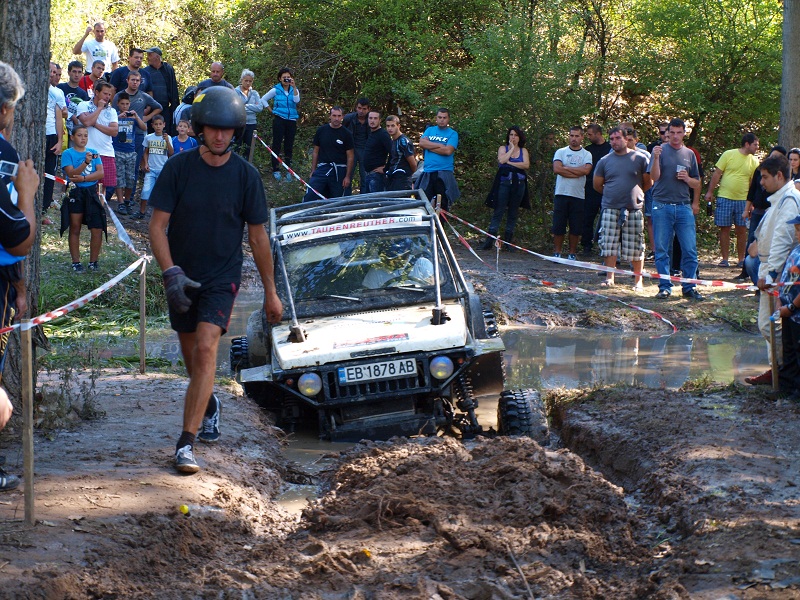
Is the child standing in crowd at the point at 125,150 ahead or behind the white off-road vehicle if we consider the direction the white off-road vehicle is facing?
behind

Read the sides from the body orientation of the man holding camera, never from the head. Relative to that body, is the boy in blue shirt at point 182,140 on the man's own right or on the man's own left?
on the man's own left

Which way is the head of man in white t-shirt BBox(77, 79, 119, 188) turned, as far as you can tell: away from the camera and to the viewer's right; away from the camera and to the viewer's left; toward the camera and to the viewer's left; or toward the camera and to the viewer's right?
toward the camera and to the viewer's right

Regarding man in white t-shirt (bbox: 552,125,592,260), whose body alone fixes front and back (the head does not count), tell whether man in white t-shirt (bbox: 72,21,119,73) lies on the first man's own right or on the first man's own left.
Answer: on the first man's own right

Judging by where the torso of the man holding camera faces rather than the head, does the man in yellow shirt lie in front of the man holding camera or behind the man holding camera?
in front

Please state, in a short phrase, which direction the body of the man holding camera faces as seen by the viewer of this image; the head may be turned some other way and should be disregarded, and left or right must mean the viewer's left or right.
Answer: facing to the right of the viewer

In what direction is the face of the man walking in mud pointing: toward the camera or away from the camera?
toward the camera

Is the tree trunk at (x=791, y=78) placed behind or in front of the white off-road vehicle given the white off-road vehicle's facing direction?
behind

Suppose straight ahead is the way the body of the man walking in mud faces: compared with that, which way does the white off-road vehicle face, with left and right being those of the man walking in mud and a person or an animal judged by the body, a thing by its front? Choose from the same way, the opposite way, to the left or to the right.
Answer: the same way

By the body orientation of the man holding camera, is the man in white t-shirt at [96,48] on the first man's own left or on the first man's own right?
on the first man's own left

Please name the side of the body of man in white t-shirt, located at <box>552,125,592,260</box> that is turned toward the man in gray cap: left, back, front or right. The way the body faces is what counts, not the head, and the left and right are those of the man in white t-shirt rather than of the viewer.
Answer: right

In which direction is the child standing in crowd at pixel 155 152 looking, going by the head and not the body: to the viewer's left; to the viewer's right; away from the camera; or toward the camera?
toward the camera

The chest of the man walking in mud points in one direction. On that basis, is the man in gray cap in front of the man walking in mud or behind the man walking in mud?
behind

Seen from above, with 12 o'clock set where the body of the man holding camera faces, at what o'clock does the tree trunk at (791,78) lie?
The tree trunk is roughly at 11 o'clock from the man holding camera.

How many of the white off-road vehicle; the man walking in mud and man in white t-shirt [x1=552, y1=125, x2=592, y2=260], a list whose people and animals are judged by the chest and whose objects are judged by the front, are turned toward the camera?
3

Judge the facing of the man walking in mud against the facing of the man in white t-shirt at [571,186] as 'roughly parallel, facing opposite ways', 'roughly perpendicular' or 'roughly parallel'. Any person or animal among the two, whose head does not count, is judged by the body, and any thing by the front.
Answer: roughly parallel

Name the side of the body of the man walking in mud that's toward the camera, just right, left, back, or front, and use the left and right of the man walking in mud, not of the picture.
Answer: front

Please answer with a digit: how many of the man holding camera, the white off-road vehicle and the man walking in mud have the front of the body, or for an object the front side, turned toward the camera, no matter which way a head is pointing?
2

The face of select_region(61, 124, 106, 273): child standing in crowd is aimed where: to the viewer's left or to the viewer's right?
to the viewer's right

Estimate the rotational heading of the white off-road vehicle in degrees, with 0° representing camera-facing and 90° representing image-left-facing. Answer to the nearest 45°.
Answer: approximately 0°

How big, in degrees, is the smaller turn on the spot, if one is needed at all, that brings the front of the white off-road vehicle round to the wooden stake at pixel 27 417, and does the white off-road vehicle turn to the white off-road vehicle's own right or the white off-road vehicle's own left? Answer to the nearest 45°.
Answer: approximately 45° to the white off-road vehicle's own right

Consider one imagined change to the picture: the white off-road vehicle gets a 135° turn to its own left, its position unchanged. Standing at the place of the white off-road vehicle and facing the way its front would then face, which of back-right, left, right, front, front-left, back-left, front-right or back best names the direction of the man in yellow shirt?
front
